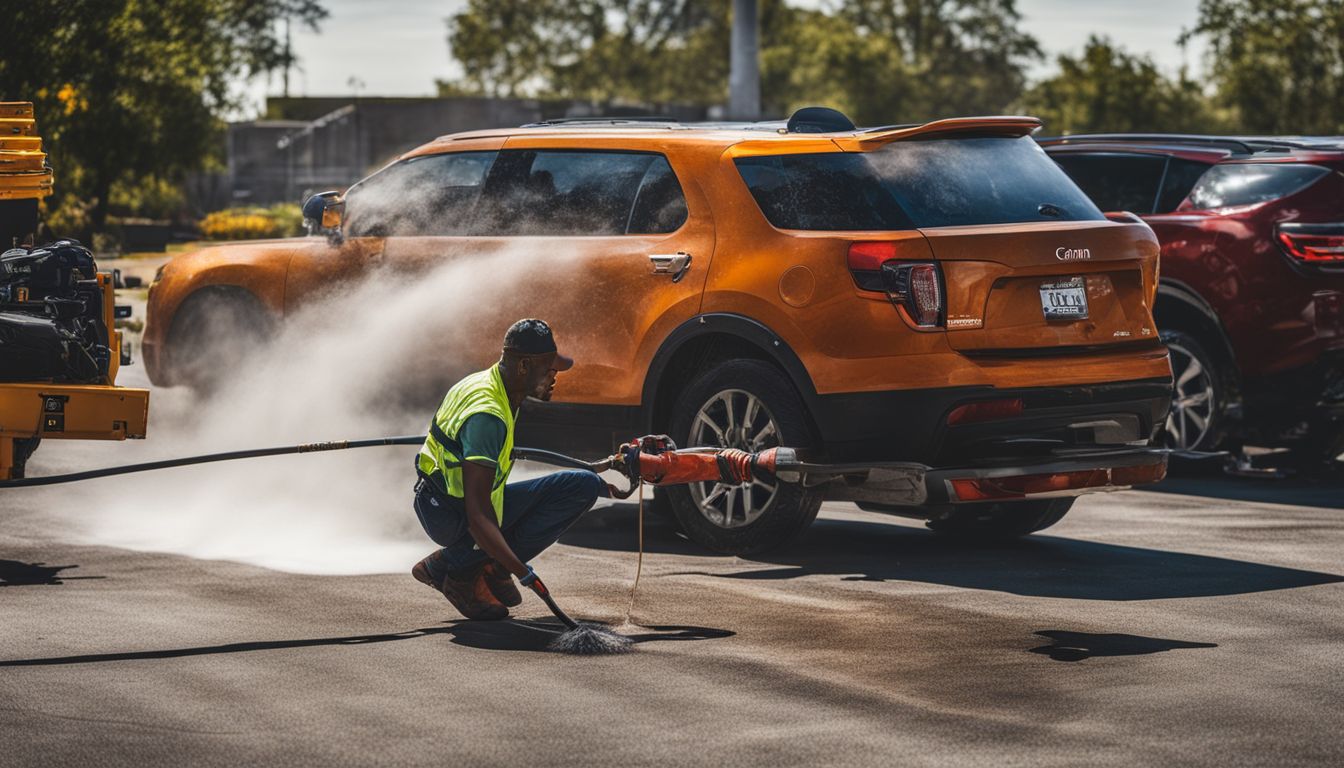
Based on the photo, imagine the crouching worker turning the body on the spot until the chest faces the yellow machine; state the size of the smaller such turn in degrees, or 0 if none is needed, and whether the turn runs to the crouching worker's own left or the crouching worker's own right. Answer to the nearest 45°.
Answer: approximately 135° to the crouching worker's own left

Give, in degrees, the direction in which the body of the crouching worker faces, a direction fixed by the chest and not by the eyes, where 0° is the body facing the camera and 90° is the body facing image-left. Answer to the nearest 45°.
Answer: approximately 270°

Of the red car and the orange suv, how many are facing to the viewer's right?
0

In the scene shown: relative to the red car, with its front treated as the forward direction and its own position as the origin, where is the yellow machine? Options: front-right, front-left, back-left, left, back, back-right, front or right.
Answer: left

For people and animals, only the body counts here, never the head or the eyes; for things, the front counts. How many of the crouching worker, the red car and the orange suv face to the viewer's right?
1

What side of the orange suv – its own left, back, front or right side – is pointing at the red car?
right

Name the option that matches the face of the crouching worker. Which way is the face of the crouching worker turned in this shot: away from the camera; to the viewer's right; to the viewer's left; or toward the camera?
to the viewer's right

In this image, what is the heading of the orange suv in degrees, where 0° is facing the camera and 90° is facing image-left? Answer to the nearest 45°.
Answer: approximately 135°

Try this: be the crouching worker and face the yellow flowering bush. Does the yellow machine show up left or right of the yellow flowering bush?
left

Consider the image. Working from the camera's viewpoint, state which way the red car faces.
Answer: facing away from the viewer and to the left of the viewer

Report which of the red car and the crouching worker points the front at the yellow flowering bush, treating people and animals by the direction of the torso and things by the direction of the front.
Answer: the red car

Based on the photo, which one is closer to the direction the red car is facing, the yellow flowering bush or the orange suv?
the yellow flowering bush

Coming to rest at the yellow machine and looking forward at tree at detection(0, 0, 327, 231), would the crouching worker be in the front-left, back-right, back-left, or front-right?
back-right

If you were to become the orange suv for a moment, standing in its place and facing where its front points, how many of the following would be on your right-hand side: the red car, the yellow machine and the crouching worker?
1
